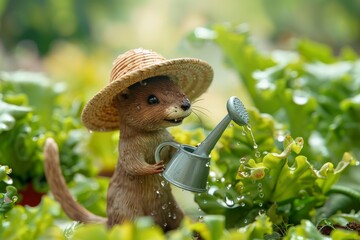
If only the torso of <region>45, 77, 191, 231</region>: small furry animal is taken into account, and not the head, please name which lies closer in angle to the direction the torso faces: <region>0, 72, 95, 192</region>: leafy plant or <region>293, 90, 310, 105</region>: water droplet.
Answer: the water droplet

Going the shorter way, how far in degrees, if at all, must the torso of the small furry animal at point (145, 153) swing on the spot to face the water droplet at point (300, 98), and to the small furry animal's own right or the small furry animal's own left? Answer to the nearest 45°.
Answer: approximately 45° to the small furry animal's own left
